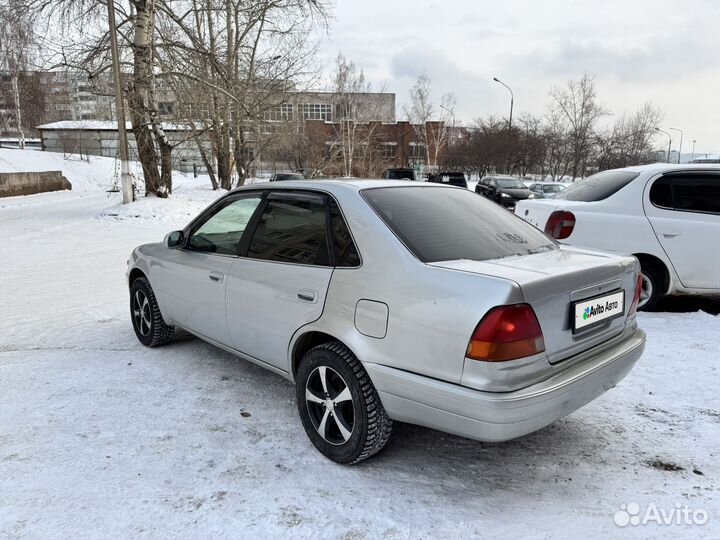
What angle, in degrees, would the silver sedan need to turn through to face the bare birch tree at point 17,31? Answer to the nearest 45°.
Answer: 0° — it already faces it

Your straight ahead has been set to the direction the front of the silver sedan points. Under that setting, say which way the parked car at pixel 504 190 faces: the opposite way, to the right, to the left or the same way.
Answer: the opposite way

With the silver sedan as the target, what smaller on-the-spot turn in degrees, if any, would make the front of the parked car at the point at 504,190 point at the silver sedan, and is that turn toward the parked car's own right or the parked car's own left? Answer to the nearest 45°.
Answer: approximately 45° to the parked car's own right

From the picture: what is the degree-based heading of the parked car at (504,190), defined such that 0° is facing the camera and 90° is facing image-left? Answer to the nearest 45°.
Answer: approximately 315°

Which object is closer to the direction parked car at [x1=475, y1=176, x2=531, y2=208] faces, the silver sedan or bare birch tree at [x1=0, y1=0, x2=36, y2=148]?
the silver sedan

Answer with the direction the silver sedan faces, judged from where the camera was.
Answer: facing away from the viewer and to the left of the viewer

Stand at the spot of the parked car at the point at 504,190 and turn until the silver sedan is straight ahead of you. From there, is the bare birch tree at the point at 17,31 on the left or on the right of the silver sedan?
right

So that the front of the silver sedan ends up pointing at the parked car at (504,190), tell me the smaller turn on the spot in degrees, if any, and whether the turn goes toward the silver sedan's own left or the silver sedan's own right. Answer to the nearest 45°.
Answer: approximately 45° to the silver sedan's own right

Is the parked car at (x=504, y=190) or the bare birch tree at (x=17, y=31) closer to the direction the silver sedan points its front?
the bare birch tree
